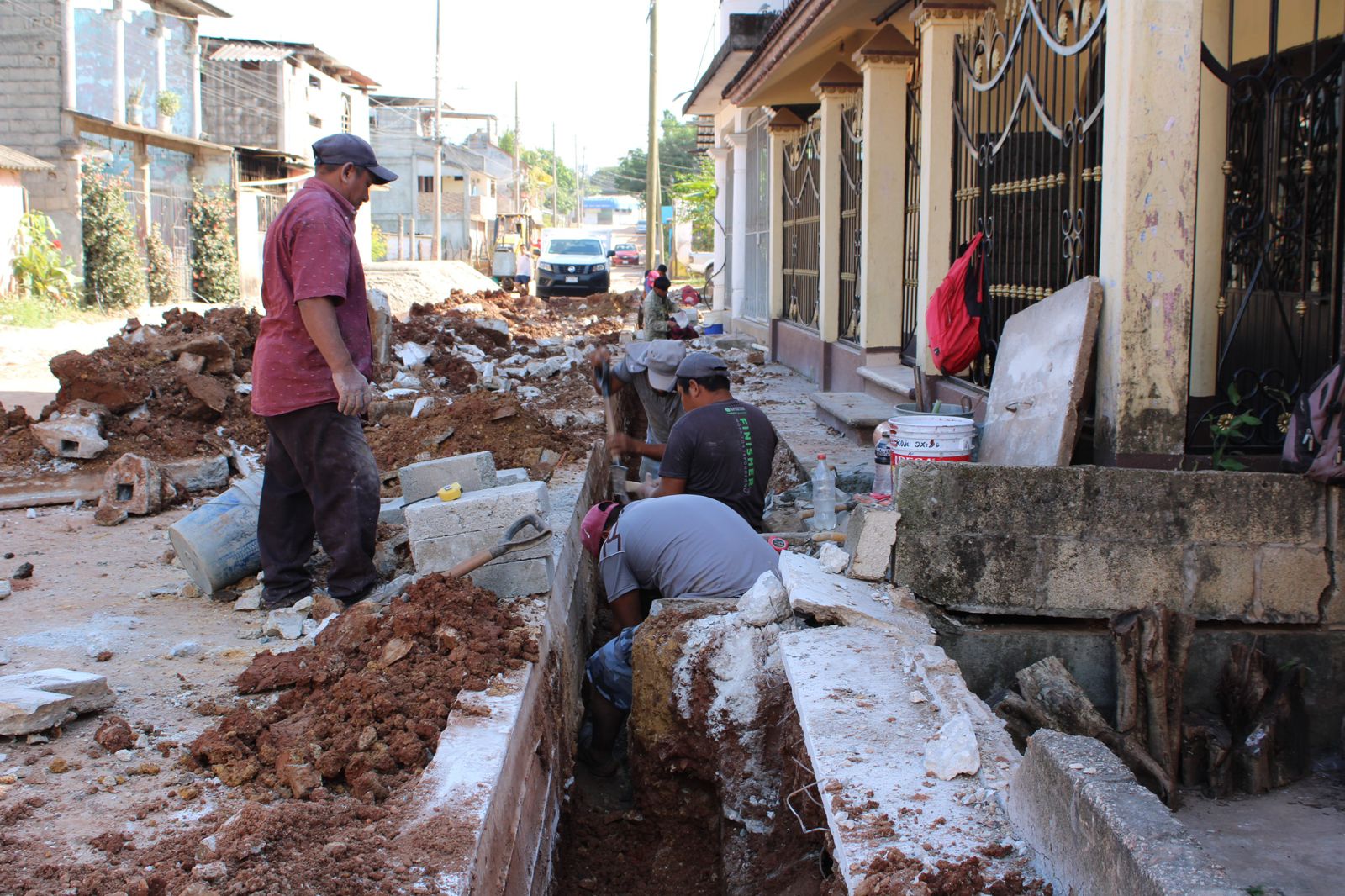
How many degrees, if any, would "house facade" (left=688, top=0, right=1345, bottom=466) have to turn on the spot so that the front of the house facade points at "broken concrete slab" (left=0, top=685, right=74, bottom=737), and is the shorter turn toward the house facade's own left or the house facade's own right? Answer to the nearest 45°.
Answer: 0° — it already faces it

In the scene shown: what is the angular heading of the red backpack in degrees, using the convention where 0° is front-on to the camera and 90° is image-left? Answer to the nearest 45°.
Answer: approximately 90°

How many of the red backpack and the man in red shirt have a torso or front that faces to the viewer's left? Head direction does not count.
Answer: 1

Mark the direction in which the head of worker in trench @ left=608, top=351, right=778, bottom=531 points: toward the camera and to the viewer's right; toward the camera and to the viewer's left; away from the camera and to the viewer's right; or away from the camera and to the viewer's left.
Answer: away from the camera and to the viewer's left

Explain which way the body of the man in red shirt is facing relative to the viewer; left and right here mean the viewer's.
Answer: facing to the right of the viewer

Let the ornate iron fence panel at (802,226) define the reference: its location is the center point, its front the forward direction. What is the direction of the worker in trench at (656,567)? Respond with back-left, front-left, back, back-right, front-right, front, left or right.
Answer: front-left

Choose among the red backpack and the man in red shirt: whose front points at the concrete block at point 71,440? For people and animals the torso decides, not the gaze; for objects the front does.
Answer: the red backpack

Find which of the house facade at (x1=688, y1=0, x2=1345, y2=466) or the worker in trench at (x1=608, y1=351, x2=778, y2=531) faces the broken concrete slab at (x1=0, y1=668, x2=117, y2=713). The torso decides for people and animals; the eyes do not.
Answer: the house facade

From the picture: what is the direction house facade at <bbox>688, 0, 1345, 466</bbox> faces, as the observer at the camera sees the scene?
facing the viewer and to the left of the viewer

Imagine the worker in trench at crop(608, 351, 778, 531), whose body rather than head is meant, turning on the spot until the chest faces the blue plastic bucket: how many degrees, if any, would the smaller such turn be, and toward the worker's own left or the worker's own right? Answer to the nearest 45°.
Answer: approximately 90° to the worker's own left

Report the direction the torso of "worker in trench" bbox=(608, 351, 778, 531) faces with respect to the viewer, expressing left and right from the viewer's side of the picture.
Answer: facing away from the viewer and to the left of the viewer
